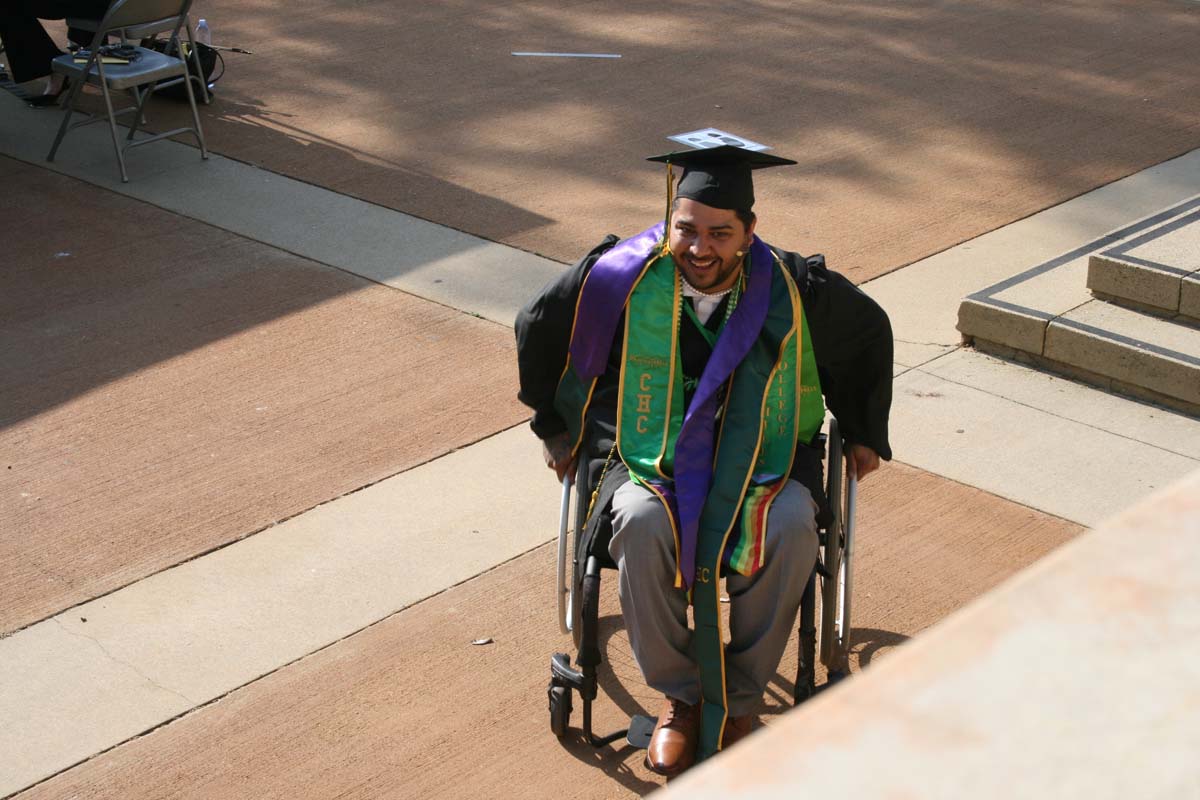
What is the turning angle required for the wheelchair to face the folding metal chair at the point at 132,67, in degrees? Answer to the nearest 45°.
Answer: approximately 135° to its right

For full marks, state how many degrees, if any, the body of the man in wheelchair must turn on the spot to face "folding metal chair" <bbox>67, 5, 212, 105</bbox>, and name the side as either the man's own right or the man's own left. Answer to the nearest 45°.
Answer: approximately 135° to the man's own right

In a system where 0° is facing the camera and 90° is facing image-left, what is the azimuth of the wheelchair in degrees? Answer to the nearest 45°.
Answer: approximately 0°

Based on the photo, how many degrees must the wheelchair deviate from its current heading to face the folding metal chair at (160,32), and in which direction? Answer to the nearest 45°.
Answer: approximately 135° to its right

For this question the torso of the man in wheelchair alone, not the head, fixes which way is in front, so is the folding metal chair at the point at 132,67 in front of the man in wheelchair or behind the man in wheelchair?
behind

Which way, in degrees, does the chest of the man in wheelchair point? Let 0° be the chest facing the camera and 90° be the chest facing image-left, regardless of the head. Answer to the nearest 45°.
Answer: approximately 0°

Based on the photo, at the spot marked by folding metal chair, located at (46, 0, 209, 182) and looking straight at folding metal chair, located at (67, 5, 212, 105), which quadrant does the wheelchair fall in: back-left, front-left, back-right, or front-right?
back-right
